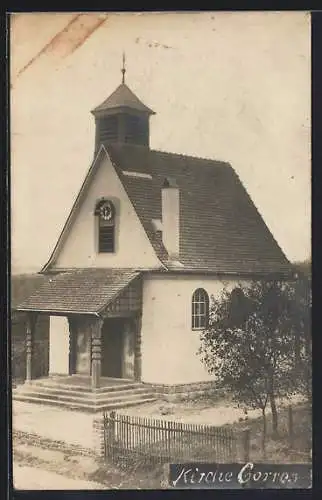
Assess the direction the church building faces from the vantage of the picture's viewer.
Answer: facing the viewer and to the left of the viewer
